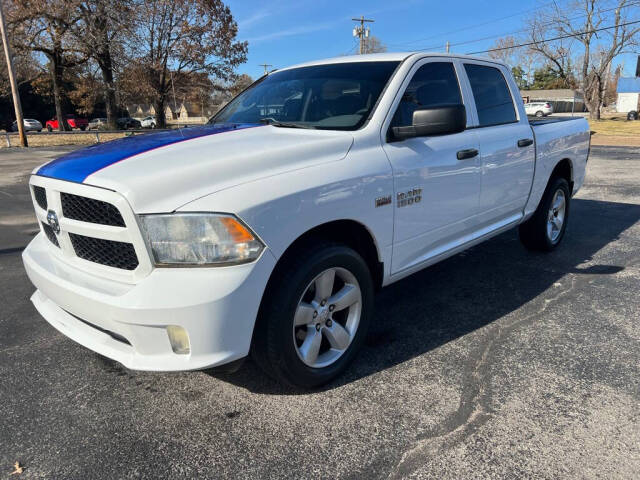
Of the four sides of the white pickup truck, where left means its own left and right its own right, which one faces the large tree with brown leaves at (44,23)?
right

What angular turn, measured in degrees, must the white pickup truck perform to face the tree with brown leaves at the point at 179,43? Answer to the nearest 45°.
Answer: approximately 135° to its right

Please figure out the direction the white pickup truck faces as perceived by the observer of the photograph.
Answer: facing the viewer and to the left of the viewer

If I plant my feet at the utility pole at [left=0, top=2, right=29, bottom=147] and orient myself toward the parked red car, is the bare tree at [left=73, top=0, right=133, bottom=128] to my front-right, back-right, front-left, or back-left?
front-right

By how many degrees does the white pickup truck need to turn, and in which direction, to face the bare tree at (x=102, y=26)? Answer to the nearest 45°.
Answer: approximately 135° to its right

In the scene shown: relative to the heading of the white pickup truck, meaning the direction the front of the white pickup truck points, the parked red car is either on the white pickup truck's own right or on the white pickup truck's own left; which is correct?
on the white pickup truck's own right

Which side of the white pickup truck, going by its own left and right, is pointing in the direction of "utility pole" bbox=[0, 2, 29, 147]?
right

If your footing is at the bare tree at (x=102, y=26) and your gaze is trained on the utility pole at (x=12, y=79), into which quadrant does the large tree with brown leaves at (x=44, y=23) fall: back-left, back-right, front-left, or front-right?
front-right
